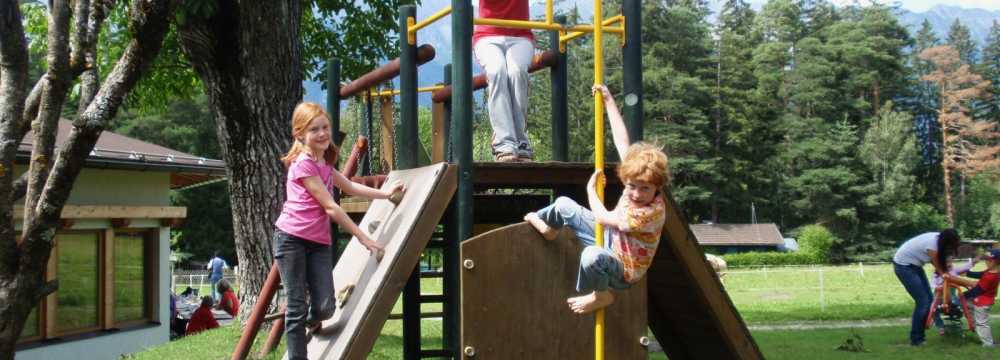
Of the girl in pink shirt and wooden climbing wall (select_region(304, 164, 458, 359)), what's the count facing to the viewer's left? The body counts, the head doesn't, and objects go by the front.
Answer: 1

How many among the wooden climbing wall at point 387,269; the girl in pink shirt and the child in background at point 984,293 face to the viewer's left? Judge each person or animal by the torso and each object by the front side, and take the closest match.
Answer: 2

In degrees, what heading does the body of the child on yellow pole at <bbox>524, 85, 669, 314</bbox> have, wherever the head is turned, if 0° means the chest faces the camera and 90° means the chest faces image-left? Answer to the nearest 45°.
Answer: approximately 45°

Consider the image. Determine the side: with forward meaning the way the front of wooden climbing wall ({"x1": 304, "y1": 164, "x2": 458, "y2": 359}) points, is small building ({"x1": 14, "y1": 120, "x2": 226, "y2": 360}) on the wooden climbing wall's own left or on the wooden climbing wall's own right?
on the wooden climbing wall's own right

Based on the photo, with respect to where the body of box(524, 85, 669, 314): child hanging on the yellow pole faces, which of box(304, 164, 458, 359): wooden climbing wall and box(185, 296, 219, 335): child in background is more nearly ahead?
the wooden climbing wall

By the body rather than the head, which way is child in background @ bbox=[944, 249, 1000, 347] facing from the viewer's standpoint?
to the viewer's left

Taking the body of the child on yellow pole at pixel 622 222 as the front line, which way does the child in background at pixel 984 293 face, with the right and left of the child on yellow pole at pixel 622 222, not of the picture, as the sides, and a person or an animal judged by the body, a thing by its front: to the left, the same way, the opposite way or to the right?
to the right

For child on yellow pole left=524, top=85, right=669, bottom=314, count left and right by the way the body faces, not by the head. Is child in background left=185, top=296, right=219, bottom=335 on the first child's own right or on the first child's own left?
on the first child's own right

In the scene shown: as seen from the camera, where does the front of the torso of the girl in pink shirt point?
to the viewer's right

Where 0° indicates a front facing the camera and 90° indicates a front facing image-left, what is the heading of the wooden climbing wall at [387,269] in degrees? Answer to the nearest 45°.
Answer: approximately 90°

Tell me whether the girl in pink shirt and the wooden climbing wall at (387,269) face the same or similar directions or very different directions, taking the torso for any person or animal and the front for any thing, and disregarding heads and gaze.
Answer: very different directions

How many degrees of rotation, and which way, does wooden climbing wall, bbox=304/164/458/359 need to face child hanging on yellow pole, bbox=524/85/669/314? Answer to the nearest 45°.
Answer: approximately 135° to its left
